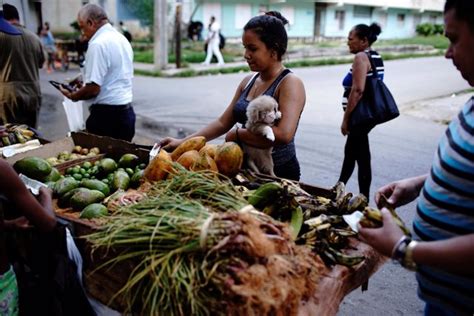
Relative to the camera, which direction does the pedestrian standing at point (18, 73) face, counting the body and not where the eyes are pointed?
away from the camera

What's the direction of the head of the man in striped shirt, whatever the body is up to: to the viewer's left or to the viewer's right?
to the viewer's left

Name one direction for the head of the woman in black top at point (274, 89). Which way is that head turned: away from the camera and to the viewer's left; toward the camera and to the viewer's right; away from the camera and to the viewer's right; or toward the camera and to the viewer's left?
toward the camera and to the viewer's left

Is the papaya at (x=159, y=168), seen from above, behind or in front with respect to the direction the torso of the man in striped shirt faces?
in front

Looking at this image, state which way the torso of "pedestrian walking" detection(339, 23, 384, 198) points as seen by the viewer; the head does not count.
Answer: to the viewer's left

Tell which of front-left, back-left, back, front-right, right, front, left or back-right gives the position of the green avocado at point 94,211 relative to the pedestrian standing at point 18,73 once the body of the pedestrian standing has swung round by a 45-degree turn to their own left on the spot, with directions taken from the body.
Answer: back-left

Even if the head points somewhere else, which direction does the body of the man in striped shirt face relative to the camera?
to the viewer's left
